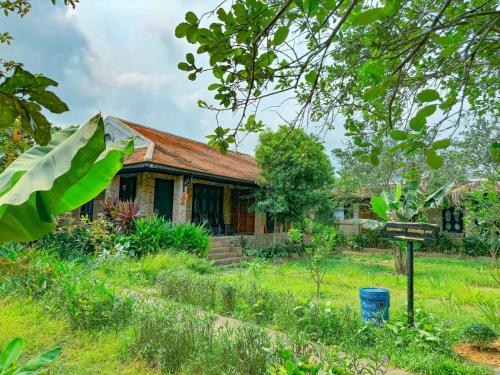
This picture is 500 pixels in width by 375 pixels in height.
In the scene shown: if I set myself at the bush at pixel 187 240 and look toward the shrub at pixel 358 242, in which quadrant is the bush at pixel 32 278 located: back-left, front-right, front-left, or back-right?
back-right

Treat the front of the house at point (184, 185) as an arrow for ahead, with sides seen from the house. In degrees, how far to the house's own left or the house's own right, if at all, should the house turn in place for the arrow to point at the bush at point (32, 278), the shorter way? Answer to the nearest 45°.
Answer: approximately 45° to the house's own right

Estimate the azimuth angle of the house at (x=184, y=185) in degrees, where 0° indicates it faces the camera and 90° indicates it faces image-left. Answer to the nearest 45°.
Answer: approximately 315°

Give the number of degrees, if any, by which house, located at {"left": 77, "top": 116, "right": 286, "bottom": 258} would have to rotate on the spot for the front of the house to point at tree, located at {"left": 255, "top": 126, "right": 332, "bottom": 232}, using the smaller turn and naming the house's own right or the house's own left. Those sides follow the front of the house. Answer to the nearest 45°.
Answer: approximately 45° to the house's own left

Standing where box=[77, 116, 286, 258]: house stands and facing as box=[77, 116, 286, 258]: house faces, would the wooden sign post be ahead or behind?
ahead

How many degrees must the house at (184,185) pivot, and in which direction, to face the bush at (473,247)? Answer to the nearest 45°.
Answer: approximately 45° to its left

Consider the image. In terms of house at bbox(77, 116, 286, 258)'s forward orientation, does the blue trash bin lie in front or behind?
in front

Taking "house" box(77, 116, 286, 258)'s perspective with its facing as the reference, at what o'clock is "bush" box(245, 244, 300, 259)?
The bush is roughly at 11 o'clock from the house.
